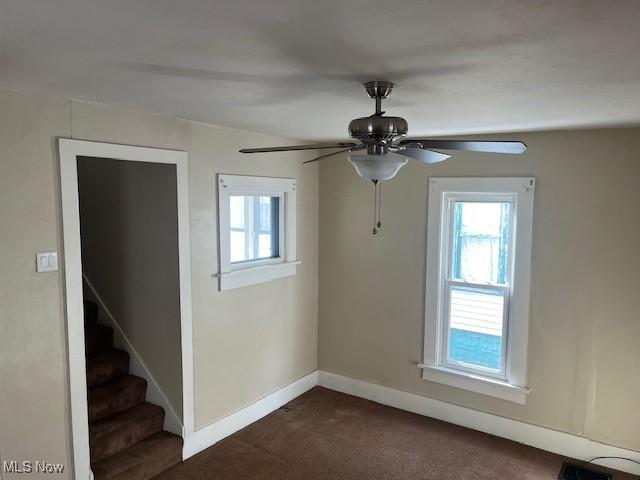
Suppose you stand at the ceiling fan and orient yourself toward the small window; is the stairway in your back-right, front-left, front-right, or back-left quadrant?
front-left

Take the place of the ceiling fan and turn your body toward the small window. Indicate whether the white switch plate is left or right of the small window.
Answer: left

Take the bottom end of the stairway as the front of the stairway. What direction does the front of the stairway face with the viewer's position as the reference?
facing the viewer and to the right of the viewer
